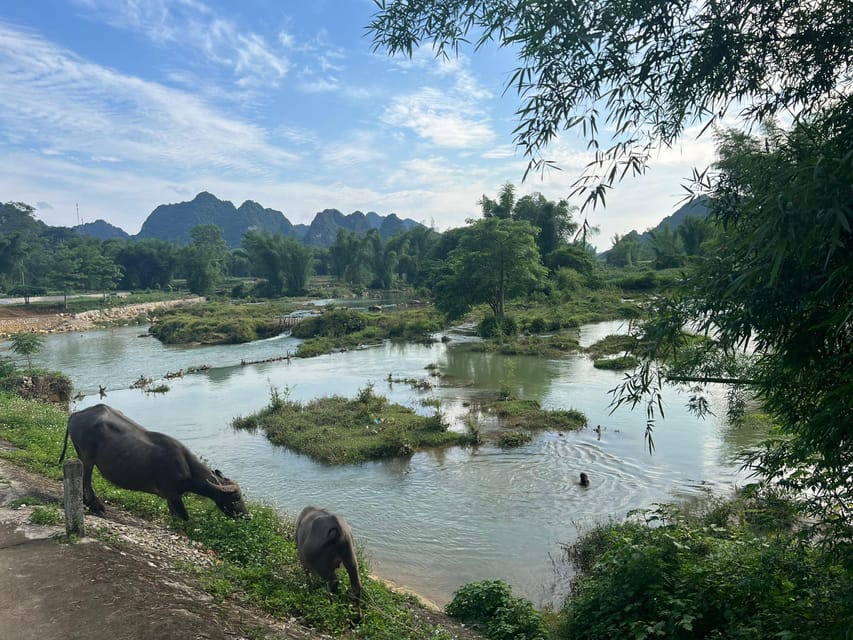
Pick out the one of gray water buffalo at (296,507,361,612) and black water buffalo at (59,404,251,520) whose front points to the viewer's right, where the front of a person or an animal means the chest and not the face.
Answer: the black water buffalo

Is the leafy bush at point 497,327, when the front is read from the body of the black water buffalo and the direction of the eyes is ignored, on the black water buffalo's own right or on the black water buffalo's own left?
on the black water buffalo's own left

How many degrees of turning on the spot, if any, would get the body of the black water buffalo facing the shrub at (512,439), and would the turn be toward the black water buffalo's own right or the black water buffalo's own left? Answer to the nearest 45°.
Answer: approximately 45° to the black water buffalo's own left

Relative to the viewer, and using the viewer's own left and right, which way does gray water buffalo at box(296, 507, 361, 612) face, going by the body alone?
facing away from the viewer and to the left of the viewer

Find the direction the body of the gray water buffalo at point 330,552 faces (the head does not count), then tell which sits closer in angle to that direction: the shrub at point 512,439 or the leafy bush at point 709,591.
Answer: the shrub

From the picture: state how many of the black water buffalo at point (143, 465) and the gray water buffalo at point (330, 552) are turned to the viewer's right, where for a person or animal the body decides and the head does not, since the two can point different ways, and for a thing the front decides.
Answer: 1

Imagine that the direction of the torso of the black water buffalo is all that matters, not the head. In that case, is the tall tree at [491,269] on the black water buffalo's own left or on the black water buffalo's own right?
on the black water buffalo's own left

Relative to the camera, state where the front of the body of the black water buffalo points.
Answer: to the viewer's right
